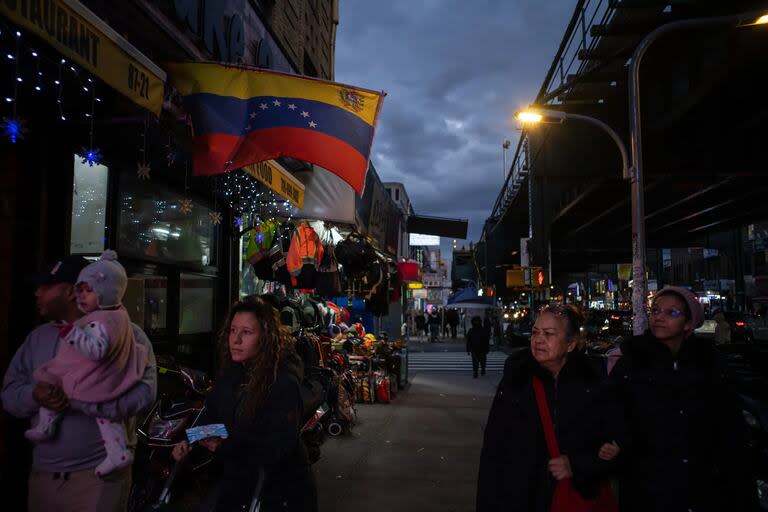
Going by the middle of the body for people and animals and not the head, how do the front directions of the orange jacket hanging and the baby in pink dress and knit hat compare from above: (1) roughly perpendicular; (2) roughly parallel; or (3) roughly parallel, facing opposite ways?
roughly perpendicular

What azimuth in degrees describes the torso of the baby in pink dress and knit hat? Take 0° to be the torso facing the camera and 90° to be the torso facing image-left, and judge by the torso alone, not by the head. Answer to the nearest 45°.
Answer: approximately 45°

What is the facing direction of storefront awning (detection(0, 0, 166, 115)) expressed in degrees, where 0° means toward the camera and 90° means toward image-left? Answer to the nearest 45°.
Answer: approximately 315°

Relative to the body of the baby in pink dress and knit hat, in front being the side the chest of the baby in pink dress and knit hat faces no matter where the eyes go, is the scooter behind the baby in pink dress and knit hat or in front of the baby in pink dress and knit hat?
behind

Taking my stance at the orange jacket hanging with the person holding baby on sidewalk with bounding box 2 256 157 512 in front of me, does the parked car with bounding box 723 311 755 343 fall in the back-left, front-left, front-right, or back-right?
back-left

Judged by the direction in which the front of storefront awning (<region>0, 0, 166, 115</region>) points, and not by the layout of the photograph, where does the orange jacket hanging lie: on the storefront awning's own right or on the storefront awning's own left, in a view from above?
on the storefront awning's own left

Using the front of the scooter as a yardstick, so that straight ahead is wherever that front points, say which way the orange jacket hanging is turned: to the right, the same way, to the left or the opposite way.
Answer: to the left
